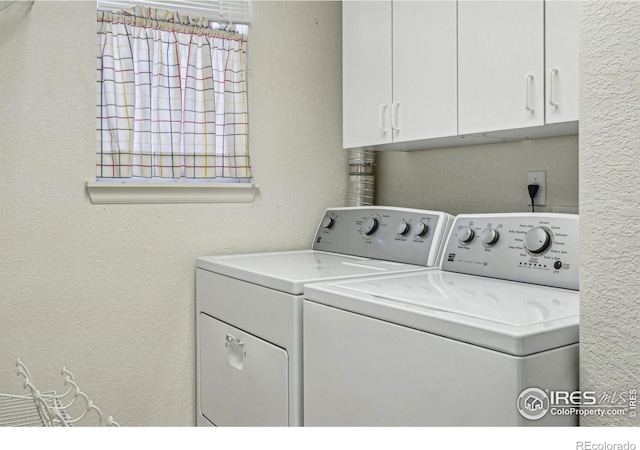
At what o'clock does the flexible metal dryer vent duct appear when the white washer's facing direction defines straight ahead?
The flexible metal dryer vent duct is roughly at 4 o'clock from the white washer.

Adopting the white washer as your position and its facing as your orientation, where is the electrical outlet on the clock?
The electrical outlet is roughly at 5 o'clock from the white washer.

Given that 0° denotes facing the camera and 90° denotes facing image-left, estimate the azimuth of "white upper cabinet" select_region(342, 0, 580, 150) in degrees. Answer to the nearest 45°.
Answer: approximately 45°

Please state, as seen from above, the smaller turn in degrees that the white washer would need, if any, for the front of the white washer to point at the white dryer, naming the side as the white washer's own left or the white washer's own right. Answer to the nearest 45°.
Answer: approximately 90° to the white washer's own right

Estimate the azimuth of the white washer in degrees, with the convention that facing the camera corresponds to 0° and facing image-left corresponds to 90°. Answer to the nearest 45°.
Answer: approximately 45°

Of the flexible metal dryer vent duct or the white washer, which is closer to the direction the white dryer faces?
the white washer

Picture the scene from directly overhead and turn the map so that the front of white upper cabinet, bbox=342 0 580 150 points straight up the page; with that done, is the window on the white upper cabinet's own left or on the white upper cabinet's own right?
on the white upper cabinet's own right
